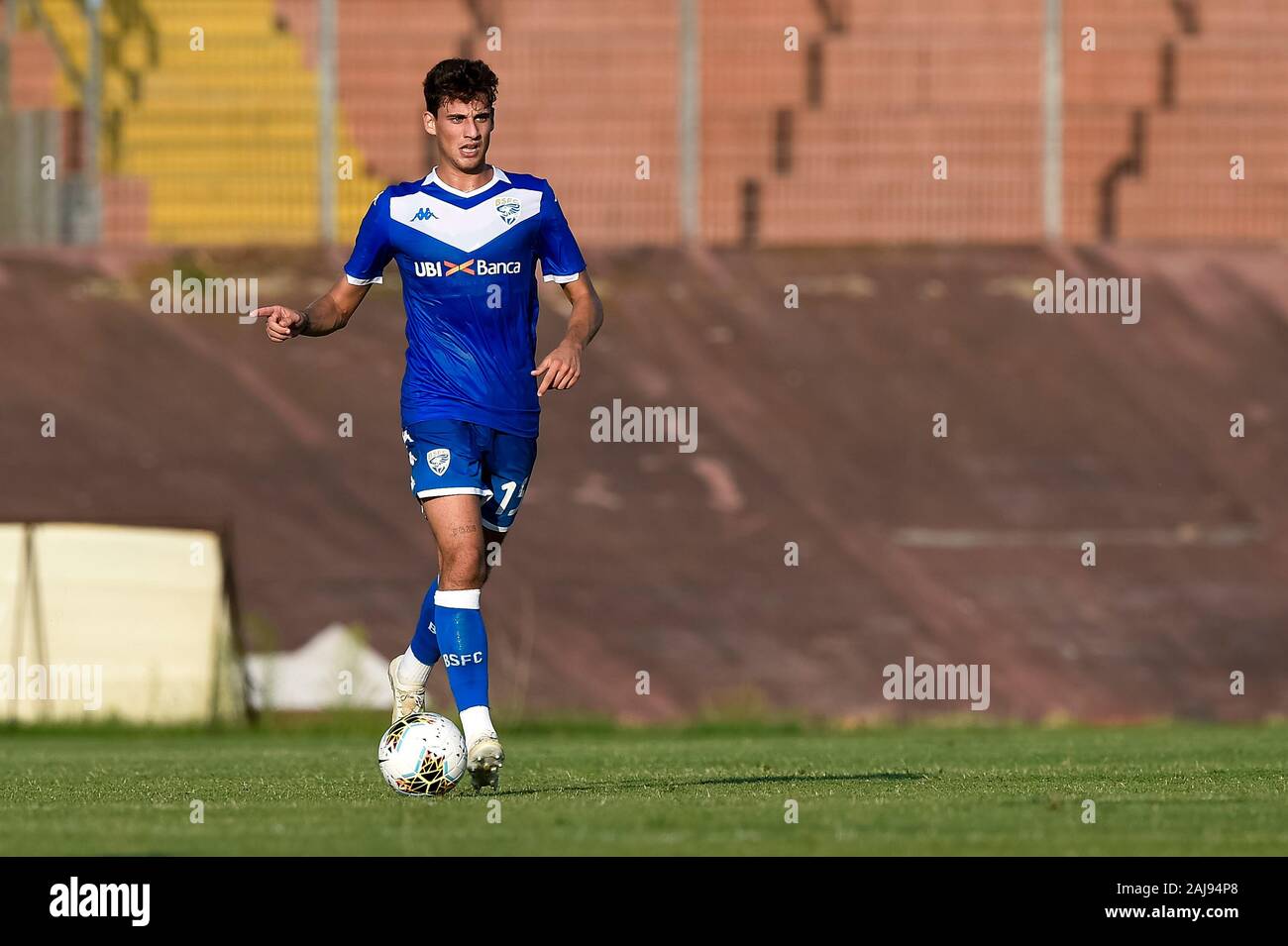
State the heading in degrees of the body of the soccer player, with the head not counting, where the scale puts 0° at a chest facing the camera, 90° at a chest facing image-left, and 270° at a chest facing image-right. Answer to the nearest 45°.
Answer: approximately 0°
